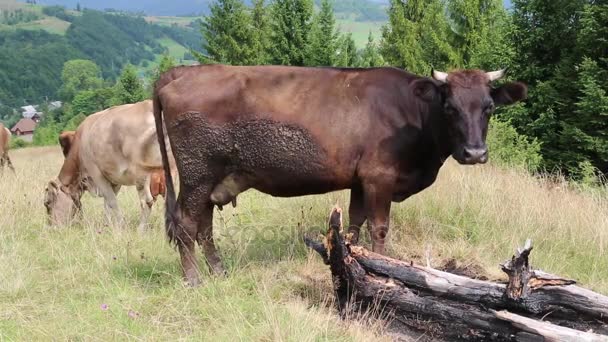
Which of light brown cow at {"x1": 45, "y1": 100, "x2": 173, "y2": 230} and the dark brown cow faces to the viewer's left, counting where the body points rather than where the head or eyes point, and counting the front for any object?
the light brown cow

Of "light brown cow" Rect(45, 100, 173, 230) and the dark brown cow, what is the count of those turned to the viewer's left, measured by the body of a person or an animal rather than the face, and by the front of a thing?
1

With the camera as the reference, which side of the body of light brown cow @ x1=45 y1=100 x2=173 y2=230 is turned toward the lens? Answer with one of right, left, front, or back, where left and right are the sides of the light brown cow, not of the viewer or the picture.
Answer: left

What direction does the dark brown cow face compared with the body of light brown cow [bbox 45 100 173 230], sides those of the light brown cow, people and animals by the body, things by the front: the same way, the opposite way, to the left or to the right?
the opposite way

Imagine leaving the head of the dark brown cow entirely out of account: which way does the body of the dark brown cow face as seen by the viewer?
to the viewer's right

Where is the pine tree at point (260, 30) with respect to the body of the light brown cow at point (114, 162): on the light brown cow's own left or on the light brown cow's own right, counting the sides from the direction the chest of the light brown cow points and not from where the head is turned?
on the light brown cow's own right

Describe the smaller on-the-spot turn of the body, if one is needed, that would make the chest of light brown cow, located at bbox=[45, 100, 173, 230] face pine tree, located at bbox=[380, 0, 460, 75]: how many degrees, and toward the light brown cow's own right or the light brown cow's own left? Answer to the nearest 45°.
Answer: approximately 135° to the light brown cow's own right

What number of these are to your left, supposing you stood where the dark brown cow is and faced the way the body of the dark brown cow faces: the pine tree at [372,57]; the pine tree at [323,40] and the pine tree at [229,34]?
3

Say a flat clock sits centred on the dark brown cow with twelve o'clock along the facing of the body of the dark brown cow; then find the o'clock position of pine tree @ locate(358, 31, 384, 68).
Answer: The pine tree is roughly at 9 o'clock from the dark brown cow.

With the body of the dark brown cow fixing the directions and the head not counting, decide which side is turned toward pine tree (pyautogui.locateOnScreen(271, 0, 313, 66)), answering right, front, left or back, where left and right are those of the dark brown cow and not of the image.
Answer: left
